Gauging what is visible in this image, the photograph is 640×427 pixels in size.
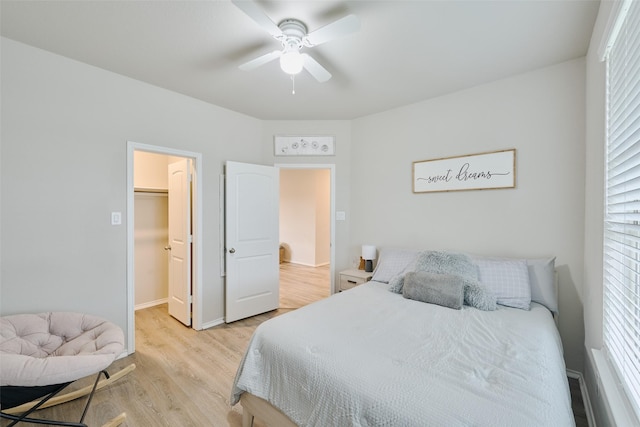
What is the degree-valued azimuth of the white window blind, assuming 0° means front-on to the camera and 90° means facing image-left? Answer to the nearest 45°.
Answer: approximately 90°

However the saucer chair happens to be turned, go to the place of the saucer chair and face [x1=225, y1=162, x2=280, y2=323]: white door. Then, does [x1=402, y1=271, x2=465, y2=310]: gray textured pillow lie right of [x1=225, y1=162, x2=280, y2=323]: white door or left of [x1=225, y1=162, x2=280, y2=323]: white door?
right

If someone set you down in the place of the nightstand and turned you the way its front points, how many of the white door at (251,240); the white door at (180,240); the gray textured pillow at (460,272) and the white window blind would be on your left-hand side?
2

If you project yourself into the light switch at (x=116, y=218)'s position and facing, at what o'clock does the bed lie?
The bed is roughly at 11 o'clock from the light switch.

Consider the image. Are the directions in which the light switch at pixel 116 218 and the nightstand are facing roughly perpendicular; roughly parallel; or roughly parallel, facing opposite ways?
roughly perpendicular

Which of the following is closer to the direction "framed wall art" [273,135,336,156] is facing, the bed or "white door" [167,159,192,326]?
the bed

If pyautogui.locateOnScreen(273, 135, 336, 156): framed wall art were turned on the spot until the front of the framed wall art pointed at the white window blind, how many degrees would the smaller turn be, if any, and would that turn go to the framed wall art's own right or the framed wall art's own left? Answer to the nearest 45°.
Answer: approximately 45° to the framed wall art's own left

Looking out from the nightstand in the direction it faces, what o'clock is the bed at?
The bed is roughly at 10 o'clock from the nightstand.
